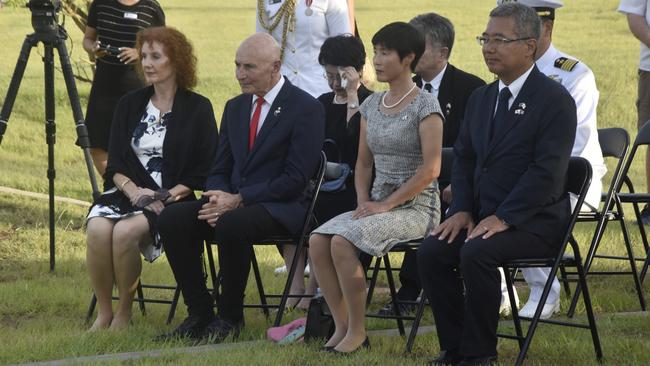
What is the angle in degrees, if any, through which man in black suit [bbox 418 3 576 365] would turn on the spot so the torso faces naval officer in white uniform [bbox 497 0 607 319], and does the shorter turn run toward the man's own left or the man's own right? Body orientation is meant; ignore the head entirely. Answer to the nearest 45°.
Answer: approximately 135° to the man's own right

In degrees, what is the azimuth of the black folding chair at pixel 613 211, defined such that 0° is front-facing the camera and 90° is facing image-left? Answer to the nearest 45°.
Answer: approximately 45°

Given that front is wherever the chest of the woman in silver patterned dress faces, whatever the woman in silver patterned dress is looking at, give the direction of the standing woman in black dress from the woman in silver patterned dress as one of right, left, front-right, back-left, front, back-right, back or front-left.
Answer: right

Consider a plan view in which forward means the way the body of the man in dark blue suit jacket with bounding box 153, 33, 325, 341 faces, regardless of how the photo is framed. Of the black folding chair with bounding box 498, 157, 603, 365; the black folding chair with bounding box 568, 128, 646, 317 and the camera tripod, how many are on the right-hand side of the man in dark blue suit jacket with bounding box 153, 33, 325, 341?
1

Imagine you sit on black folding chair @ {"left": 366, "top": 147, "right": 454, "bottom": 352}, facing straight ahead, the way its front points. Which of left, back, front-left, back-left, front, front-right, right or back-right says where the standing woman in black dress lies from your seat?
right

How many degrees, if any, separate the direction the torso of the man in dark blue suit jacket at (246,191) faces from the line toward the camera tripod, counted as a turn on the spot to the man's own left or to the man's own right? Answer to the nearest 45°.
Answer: approximately 90° to the man's own right
